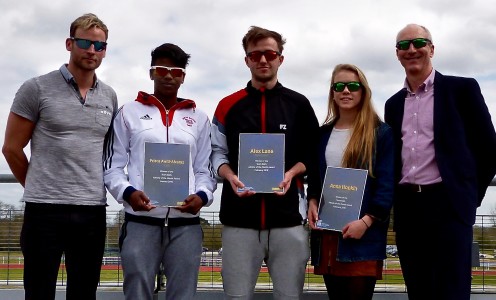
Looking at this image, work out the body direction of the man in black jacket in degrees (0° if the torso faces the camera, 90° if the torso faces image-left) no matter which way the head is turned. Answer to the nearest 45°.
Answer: approximately 0°

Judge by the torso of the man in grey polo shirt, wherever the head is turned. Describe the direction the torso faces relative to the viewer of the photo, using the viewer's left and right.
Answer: facing the viewer and to the right of the viewer

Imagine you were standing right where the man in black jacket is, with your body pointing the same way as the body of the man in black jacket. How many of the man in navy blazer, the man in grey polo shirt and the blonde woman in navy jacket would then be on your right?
1

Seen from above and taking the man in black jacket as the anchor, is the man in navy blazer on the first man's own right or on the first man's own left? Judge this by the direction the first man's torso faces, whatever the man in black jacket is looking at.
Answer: on the first man's own left

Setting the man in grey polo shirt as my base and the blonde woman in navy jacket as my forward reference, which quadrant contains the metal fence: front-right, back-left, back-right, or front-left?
front-left

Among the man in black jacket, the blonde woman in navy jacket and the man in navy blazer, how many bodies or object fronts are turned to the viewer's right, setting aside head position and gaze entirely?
0

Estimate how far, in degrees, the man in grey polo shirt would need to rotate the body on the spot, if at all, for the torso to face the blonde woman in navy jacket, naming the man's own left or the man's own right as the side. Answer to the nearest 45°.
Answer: approximately 45° to the man's own left

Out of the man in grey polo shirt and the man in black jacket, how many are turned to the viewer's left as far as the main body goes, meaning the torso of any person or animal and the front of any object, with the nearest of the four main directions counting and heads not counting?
0

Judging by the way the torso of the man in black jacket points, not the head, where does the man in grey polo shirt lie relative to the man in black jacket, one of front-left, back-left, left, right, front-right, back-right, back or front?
right

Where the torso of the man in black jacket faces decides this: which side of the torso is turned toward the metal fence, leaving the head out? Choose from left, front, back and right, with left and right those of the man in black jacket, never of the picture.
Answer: back

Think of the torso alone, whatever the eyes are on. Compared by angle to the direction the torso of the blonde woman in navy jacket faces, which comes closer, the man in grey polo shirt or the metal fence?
the man in grey polo shirt
